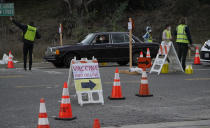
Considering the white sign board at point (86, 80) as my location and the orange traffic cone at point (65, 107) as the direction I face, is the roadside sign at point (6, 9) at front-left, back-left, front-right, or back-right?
back-right

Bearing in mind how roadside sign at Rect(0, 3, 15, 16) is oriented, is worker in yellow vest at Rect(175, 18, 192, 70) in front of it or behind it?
in front

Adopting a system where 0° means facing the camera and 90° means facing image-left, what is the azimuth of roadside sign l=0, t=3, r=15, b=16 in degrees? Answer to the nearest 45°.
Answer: approximately 0°

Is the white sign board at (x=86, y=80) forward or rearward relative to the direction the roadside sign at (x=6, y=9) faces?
forward

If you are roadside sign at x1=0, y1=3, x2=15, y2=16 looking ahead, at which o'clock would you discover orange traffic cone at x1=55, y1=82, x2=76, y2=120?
The orange traffic cone is roughly at 12 o'clock from the roadside sign.
